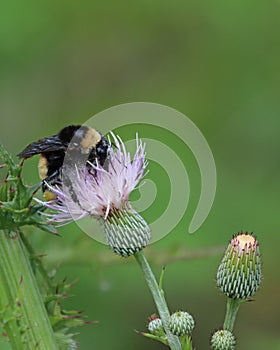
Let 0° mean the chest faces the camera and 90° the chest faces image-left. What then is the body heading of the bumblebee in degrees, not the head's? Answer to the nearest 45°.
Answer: approximately 270°
